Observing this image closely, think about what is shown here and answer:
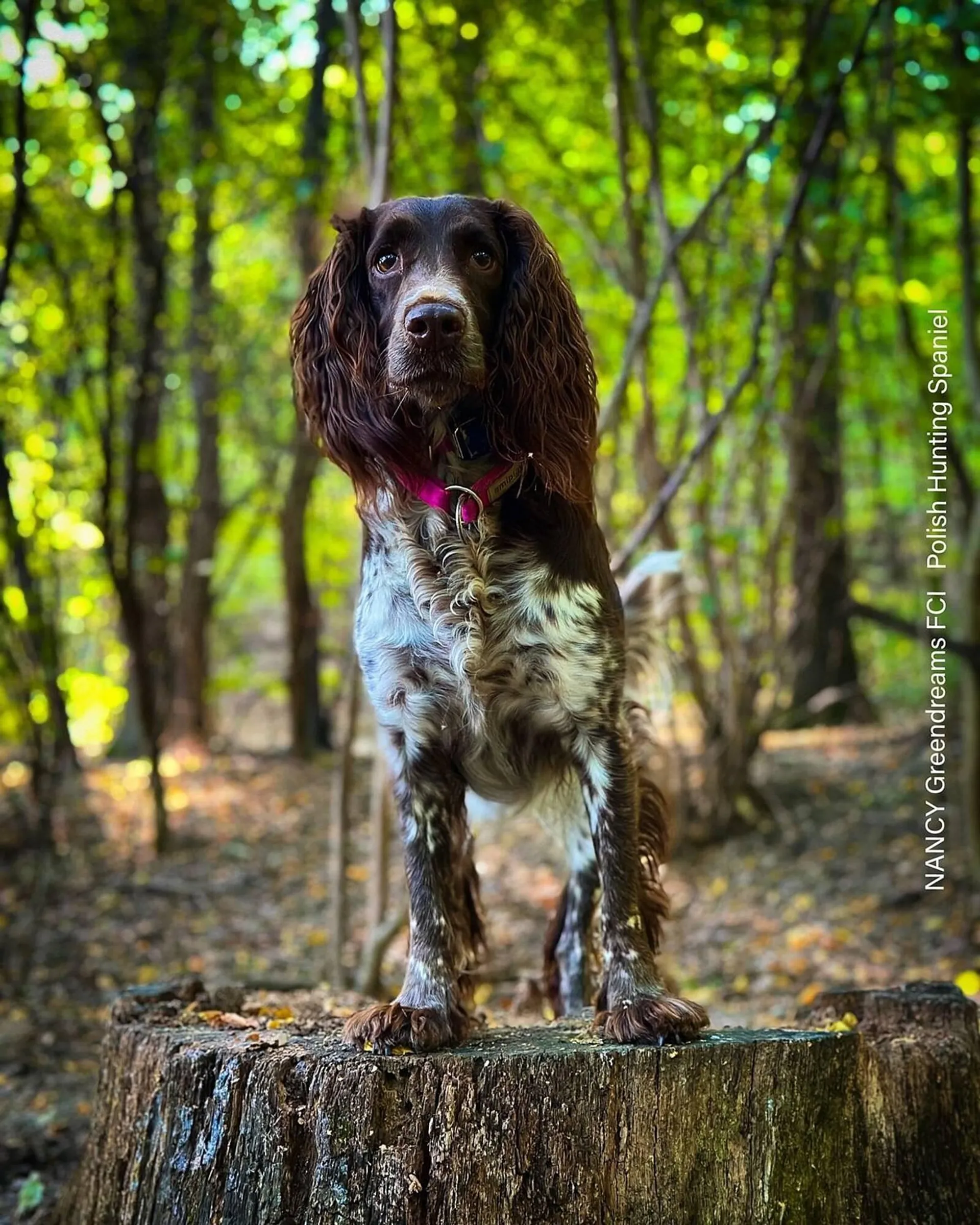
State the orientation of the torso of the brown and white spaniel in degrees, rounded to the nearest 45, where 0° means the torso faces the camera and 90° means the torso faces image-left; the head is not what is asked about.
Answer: approximately 0°

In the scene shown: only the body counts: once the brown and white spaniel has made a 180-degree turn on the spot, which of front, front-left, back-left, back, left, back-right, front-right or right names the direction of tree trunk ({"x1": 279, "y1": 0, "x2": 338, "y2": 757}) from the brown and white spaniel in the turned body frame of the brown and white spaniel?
front

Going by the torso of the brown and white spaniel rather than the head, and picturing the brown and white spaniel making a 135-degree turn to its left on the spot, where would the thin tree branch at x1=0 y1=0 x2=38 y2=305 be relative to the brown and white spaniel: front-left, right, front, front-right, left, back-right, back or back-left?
left

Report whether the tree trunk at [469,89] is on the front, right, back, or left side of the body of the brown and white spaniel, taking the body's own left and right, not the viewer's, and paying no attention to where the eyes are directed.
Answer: back

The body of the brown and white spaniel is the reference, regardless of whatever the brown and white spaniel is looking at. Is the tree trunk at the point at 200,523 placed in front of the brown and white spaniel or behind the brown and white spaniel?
behind
